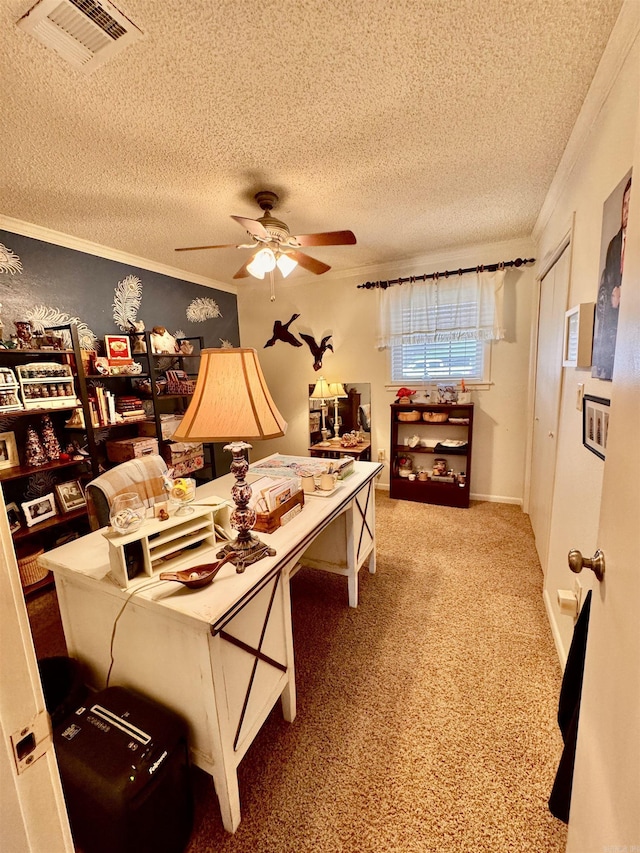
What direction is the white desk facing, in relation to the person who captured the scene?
facing away from the viewer and to the left of the viewer

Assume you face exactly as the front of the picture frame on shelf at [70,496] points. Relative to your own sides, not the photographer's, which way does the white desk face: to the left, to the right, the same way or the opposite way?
the opposite way

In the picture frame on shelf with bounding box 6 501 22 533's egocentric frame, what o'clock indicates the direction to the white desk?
The white desk is roughly at 1 o'clock from the picture frame on shelf.

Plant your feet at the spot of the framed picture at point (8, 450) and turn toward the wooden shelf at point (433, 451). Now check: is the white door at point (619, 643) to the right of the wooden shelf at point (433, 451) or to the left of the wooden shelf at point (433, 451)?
right

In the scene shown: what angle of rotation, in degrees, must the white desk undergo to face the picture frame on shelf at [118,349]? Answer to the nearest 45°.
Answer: approximately 45° to its right
